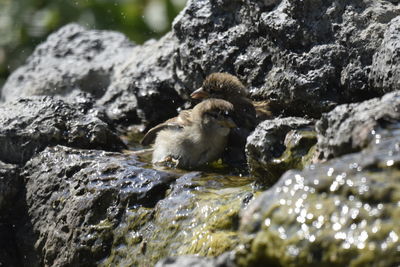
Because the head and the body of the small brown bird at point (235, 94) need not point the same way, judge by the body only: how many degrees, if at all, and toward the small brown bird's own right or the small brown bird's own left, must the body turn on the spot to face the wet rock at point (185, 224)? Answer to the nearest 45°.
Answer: approximately 90° to the small brown bird's own left

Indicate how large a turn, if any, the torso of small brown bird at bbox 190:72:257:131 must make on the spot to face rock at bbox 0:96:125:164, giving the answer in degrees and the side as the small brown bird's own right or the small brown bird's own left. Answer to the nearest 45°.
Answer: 0° — it already faces it

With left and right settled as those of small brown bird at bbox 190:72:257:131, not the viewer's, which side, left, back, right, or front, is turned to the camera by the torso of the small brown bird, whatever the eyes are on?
left

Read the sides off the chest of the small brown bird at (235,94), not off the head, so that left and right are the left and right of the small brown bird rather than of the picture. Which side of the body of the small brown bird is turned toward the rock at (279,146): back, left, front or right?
left

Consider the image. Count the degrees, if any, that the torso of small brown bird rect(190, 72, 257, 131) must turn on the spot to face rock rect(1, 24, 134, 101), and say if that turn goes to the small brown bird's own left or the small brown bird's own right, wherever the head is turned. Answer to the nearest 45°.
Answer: approximately 45° to the small brown bird's own right

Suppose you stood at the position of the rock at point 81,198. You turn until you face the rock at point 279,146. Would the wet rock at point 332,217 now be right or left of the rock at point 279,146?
right

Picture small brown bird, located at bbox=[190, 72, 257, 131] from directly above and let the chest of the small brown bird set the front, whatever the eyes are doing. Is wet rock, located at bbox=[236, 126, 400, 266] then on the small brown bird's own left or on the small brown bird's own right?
on the small brown bird's own left

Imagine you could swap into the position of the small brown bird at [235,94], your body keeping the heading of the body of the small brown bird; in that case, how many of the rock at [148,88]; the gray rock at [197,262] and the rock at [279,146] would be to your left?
2

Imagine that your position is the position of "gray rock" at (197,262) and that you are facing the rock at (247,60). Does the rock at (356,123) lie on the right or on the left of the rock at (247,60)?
right

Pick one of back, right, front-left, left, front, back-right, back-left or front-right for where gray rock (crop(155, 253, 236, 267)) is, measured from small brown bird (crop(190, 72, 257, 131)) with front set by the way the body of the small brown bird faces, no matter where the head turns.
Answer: left
